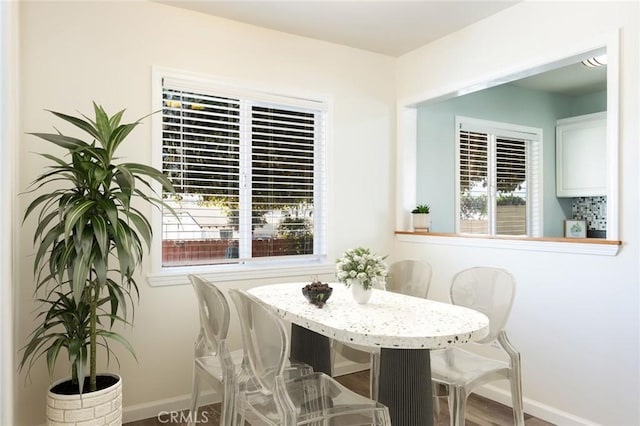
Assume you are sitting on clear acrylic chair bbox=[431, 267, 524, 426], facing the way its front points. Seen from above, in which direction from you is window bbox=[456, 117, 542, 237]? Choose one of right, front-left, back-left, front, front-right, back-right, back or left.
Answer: back-right

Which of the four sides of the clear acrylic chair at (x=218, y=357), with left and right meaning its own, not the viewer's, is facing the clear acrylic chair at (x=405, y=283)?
front

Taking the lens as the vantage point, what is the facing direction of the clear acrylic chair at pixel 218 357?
facing away from the viewer and to the right of the viewer

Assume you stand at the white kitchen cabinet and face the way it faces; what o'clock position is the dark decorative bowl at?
The dark decorative bowl is roughly at 11 o'clock from the white kitchen cabinet.

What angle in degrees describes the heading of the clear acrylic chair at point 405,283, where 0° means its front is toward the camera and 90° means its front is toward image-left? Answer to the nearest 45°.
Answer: approximately 45°

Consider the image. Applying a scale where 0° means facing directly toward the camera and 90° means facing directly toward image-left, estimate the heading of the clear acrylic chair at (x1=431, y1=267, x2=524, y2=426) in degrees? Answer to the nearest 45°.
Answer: approximately 45°

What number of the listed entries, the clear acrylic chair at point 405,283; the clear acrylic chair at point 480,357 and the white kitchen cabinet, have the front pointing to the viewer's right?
0

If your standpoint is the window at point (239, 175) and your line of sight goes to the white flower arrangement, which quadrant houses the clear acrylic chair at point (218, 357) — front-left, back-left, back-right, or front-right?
front-right

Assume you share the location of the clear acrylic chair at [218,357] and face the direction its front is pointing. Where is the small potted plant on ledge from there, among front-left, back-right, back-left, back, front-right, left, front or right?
front

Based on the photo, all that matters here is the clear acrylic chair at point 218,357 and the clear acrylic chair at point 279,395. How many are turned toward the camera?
0

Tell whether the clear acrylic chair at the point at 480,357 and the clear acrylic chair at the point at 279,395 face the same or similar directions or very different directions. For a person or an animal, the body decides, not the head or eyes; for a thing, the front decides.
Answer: very different directions

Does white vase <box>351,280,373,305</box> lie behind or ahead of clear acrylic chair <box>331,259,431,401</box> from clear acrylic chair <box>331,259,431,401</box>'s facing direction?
ahead

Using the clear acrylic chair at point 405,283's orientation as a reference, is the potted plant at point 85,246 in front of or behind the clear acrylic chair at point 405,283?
in front

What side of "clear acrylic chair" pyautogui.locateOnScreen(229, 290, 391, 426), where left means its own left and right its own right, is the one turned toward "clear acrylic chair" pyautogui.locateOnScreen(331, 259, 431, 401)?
front

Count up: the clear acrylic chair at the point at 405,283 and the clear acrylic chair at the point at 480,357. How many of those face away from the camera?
0
